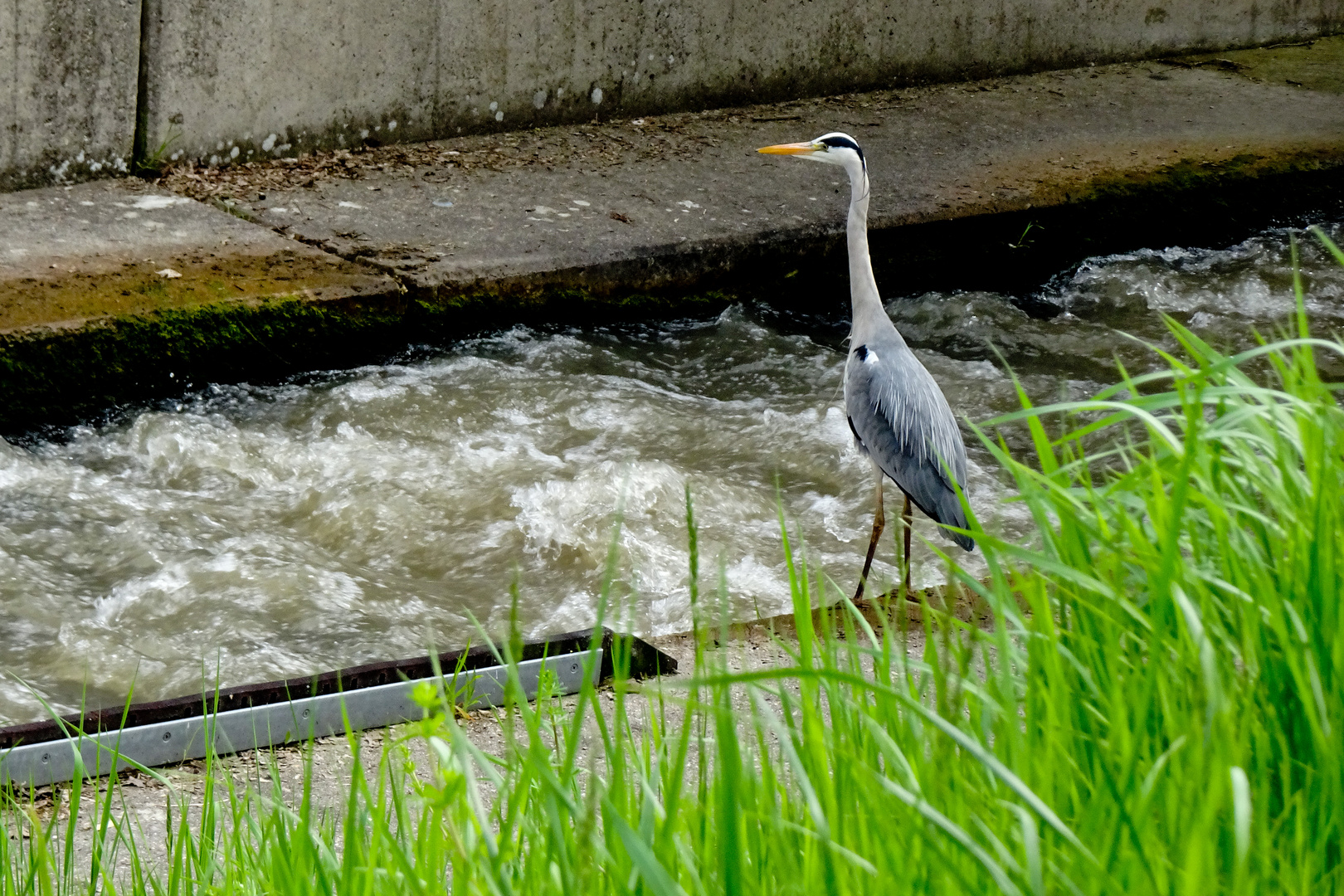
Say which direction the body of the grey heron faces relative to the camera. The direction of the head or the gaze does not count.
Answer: to the viewer's left

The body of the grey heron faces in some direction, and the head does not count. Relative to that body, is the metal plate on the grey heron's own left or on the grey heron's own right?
on the grey heron's own left
